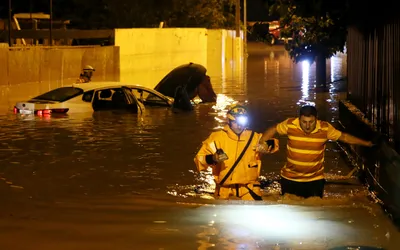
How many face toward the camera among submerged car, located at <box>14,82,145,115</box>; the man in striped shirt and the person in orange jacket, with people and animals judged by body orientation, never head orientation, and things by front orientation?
2

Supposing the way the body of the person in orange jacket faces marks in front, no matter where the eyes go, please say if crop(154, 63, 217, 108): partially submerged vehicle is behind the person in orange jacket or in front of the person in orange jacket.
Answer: behind

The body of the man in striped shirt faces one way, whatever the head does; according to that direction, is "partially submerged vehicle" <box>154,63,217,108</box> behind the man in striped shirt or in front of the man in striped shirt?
behind

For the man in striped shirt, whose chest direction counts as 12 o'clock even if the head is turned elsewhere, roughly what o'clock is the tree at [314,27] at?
The tree is roughly at 6 o'clock from the man in striped shirt.

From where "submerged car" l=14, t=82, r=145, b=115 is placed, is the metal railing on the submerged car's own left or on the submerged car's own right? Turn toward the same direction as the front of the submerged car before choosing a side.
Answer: on the submerged car's own right

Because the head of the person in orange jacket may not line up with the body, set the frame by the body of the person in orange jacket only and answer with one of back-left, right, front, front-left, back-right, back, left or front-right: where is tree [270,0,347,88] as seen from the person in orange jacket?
back

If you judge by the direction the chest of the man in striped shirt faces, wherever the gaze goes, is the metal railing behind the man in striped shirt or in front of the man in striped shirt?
behind

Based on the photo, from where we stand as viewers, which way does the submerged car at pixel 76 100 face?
facing away from the viewer and to the right of the viewer
